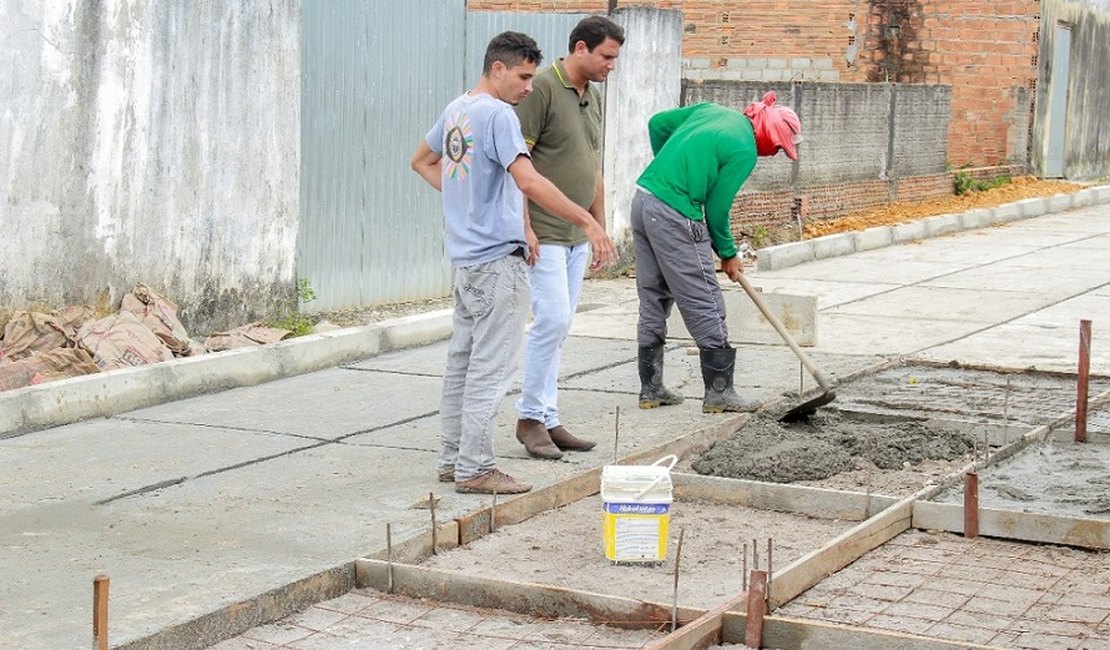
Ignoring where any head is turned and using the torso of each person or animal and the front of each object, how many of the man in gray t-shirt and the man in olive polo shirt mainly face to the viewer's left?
0

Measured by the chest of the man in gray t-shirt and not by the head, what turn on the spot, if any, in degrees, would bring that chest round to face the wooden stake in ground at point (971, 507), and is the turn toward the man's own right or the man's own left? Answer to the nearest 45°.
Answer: approximately 45° to the man's own right

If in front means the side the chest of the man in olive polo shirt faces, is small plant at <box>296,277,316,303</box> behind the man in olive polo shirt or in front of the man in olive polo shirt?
behind

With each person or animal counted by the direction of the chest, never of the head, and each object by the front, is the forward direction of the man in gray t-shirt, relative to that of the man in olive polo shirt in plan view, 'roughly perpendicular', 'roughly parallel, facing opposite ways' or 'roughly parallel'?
roughly perpendicular

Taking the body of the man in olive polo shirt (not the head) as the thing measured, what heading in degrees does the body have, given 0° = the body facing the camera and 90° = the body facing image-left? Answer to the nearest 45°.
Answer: approximately 315°

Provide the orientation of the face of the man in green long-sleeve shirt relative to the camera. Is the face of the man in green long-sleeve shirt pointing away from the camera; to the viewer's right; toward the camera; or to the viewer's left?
to the viewer's right

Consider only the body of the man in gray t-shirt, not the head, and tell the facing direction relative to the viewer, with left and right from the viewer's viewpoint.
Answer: facing away from the viewer and to the right of the viewer

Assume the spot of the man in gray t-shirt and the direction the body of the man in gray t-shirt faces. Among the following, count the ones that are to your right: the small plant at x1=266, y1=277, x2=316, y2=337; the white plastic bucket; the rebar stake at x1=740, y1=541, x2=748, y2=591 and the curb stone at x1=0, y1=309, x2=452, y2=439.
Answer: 2

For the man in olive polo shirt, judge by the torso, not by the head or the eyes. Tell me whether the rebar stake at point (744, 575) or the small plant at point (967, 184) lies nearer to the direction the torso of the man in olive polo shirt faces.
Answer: the rebar stake
